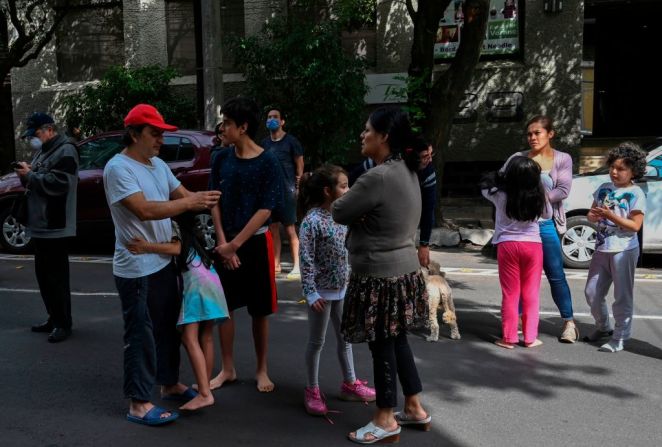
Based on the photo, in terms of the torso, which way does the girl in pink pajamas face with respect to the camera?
away from the camera

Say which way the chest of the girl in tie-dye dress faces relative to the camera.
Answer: to the viewer's left

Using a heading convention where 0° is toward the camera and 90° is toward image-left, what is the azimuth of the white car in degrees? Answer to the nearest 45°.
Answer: approximately 90°

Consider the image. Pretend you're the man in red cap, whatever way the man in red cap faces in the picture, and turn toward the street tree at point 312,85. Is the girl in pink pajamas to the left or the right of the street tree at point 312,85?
right

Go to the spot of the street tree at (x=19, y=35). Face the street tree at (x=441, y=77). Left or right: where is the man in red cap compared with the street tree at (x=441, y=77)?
right

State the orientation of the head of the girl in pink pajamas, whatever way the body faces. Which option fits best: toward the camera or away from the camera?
away from the camera

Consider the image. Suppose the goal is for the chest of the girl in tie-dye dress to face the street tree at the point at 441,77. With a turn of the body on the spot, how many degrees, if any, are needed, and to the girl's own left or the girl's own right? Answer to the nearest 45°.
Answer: approximately 135° to the girl's own right

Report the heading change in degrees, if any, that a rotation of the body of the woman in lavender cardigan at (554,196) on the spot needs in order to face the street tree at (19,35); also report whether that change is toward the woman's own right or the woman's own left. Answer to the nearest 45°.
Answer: approximately 90° to the woman's own right

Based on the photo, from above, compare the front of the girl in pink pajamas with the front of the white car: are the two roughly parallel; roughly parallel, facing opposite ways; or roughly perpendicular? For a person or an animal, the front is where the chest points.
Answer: roughly perpendicular

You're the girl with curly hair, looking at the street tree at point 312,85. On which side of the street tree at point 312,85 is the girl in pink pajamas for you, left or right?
left
